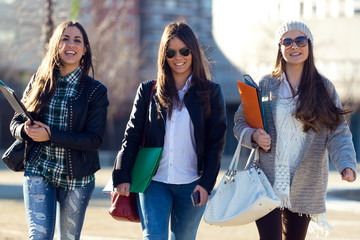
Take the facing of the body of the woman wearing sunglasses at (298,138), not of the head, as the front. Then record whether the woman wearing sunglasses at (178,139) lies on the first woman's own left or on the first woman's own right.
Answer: on the first woman's own right

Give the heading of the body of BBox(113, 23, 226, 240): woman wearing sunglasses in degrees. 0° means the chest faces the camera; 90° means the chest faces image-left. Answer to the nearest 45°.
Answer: approximately 0°

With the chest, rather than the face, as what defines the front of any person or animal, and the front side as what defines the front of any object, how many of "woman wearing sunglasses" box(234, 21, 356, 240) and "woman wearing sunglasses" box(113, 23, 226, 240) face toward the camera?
2

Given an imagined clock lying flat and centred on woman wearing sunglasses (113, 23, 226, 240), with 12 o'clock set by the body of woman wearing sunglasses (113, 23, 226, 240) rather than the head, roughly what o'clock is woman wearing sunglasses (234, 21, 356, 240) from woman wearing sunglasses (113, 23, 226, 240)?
woman wearing sunglasses (234, 21, 356, 240) is roughly at 9 o'clock from woman wearing sunglasses (113, 23, 226, 240).

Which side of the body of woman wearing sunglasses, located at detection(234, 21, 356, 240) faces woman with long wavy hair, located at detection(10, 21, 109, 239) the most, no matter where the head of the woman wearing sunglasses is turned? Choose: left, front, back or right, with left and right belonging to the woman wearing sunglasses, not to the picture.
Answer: right

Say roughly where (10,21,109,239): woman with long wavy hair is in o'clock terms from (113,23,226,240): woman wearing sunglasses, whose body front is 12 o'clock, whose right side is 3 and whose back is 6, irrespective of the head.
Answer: The woman with long wavy hair is roughly at 3 o'clock from the woman wearing sunglasses.
